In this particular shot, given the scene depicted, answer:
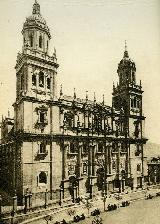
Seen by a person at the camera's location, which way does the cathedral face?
facing the viewer and to the right of the viewer
